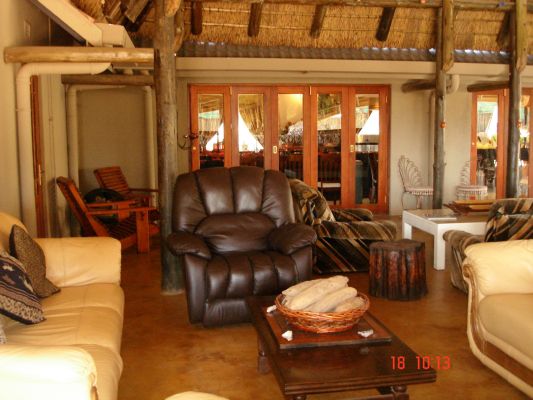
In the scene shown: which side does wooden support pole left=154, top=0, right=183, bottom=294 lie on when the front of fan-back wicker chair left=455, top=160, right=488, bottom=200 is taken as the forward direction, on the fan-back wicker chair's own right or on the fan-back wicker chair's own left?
on the fan-back wicker chair's own right

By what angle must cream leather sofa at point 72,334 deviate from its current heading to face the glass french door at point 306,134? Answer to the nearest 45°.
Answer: approximately 45° to its left

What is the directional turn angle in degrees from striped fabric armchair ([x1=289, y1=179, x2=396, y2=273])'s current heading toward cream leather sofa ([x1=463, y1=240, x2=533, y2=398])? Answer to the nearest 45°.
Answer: approximately 90° to its right

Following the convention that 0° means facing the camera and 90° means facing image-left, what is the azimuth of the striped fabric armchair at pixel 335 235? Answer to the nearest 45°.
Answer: approximately 270°

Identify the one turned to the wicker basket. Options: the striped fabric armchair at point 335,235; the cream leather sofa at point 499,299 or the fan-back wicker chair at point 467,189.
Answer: the cream leather sofa

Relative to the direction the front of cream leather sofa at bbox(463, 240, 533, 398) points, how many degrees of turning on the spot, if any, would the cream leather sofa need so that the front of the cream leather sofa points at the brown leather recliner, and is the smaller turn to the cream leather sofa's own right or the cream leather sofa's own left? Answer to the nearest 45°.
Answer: approximately 45° to the cream leather sofa's own right

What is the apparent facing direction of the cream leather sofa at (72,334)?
to the viewer's right

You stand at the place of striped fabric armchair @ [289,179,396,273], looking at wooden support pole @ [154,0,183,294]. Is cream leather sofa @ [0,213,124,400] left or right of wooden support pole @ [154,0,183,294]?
left

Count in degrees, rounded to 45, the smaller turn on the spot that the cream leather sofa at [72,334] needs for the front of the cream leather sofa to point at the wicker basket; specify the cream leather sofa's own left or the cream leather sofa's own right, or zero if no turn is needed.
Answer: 0° — it already faces it

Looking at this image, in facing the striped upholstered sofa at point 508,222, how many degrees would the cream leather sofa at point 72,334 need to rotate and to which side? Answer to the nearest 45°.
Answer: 0° — it already faces it

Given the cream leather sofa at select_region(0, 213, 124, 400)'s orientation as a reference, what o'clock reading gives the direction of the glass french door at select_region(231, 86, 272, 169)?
The glass french door is roughly at 10 o'clock from the cream leather sofa.
